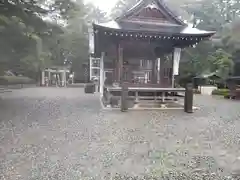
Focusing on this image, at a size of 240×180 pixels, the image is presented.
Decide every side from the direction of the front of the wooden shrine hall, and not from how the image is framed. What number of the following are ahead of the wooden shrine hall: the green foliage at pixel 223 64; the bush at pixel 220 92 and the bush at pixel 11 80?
0

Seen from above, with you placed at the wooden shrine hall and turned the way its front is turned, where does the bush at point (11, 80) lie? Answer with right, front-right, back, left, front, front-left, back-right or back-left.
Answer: back-right

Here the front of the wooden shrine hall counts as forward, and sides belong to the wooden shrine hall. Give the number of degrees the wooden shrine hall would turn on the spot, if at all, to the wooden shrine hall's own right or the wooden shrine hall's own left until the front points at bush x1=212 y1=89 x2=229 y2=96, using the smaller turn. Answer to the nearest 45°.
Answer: approximately 135° to the wooden shrine hall's own left

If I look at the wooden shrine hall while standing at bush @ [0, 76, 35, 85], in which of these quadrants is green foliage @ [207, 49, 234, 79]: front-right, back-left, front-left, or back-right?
front-left

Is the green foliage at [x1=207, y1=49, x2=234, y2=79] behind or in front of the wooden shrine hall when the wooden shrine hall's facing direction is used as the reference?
behind

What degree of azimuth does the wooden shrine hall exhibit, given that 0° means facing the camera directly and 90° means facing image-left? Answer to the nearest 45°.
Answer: approximately 0°

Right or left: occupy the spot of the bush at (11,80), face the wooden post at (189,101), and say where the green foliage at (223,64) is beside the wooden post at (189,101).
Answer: left
